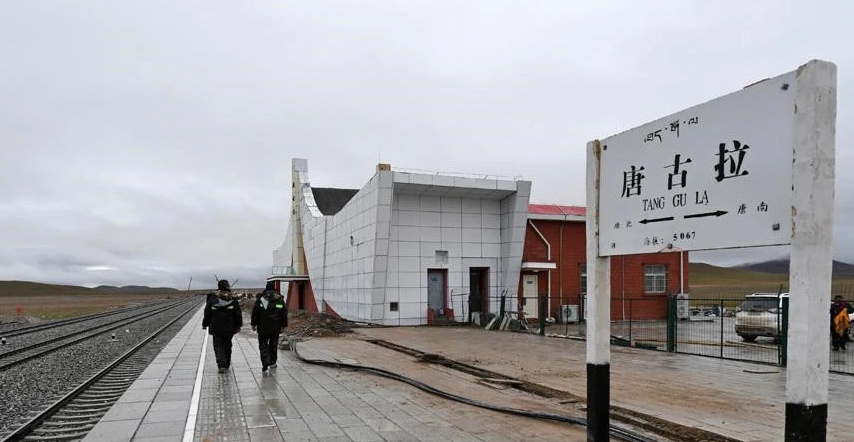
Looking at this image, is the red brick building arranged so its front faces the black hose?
yes

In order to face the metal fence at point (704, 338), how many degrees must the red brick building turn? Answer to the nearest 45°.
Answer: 0° — it already faces it

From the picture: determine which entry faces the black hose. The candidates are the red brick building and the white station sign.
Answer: the red brick building

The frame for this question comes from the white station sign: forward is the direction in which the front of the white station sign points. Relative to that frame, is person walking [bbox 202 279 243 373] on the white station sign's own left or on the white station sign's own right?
on the white station sign's own right

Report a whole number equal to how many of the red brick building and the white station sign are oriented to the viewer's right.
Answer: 0

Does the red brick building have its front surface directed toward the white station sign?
yes

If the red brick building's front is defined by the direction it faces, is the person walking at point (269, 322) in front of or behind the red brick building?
in front

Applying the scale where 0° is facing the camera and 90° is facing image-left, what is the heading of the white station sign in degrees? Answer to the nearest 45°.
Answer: approximately 45°
